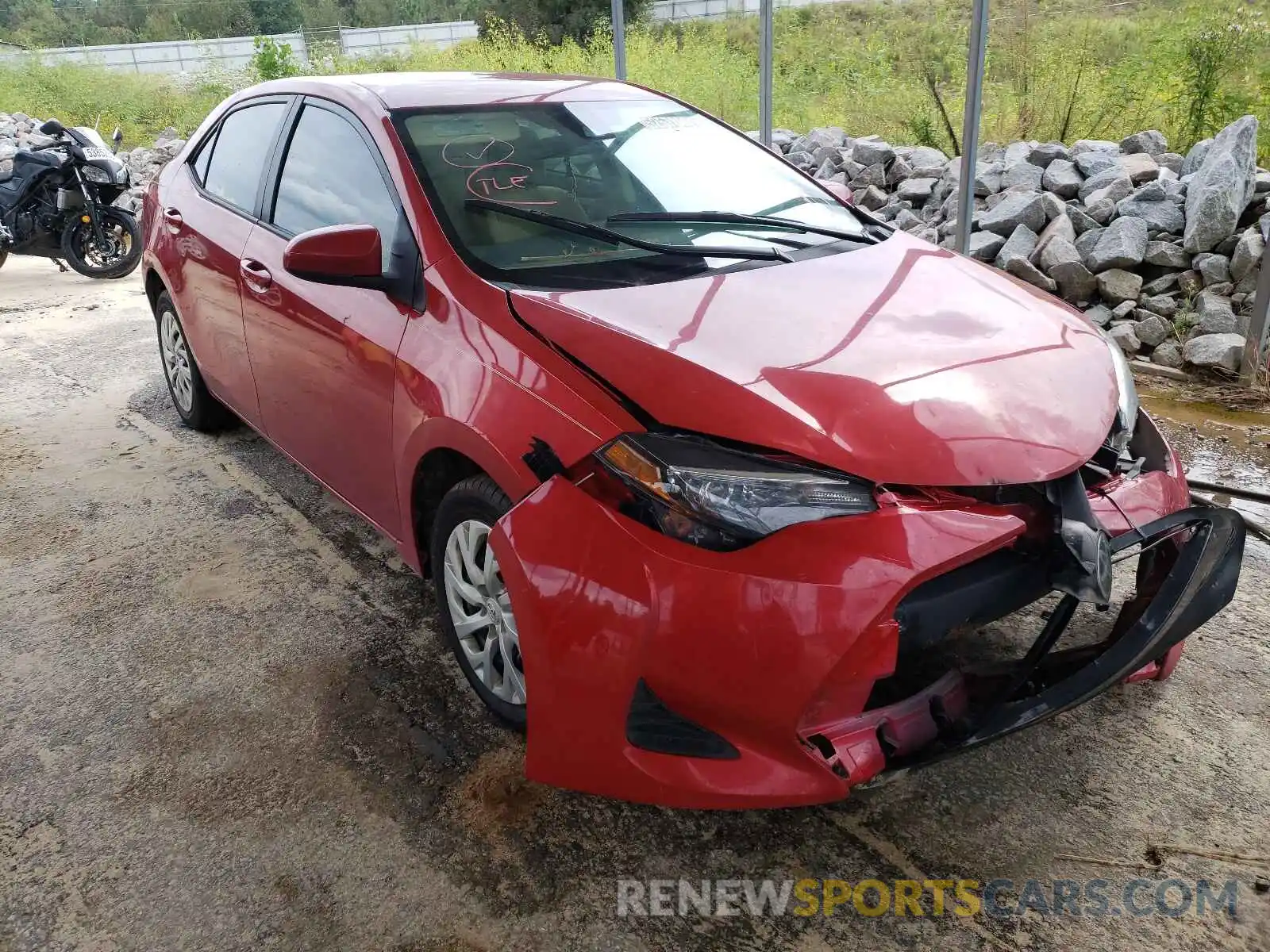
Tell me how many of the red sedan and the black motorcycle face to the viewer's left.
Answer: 0

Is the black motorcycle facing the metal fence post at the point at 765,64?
no

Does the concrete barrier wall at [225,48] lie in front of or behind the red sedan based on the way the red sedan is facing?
behind

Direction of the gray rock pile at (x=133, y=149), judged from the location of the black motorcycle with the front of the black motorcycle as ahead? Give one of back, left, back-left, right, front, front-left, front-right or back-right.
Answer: back-left

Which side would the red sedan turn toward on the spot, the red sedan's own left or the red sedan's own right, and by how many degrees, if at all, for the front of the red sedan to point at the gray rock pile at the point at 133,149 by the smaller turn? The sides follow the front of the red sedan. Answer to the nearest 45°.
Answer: approximately 180°

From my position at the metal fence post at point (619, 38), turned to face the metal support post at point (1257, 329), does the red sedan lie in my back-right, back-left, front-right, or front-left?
front-right

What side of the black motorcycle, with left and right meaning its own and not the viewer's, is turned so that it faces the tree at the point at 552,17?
left

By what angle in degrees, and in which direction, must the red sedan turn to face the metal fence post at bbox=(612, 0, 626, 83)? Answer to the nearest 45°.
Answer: approximately 135° to its left

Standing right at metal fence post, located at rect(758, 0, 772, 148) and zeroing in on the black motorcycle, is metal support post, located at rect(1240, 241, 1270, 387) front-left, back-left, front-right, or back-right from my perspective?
back-left

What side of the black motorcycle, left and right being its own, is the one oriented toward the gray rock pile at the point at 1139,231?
front

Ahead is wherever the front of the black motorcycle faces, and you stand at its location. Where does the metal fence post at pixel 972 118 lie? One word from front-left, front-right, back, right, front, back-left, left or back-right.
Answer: front
